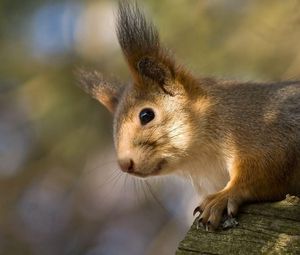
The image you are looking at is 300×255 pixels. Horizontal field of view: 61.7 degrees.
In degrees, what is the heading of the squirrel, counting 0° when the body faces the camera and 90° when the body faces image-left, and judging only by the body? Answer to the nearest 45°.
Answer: approximately 90°
